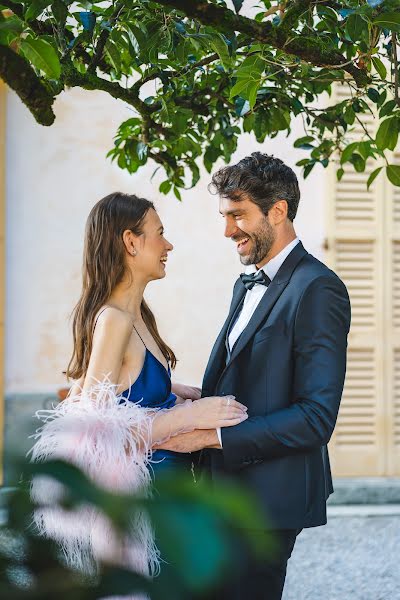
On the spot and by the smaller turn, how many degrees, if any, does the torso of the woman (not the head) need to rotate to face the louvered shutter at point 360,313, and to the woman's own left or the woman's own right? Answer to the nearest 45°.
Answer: approximately 45° to the woman's own left

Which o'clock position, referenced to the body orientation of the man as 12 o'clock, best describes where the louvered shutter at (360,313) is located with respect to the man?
The louvered shutter is roughly at 5 o'clock from the man.

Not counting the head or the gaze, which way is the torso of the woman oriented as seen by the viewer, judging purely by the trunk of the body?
to the viewer's right

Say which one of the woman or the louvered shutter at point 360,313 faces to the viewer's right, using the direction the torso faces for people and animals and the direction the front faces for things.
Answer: the woman

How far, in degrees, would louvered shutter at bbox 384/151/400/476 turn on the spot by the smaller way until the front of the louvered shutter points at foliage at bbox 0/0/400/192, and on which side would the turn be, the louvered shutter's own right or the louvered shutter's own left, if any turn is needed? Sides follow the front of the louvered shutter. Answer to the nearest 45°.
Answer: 0° — it already faces it

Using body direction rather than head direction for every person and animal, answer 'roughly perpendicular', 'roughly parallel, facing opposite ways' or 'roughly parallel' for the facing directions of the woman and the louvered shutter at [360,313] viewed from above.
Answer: roughly perpendicular

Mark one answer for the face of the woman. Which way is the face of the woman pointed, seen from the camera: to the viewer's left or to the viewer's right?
to the viewer's right

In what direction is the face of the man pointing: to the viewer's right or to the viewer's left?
to the viewer's left

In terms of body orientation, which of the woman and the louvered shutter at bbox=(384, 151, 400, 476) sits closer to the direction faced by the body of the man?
the woman

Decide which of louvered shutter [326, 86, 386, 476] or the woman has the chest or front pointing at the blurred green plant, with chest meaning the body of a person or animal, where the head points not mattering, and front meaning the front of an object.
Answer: the louvered shutter
